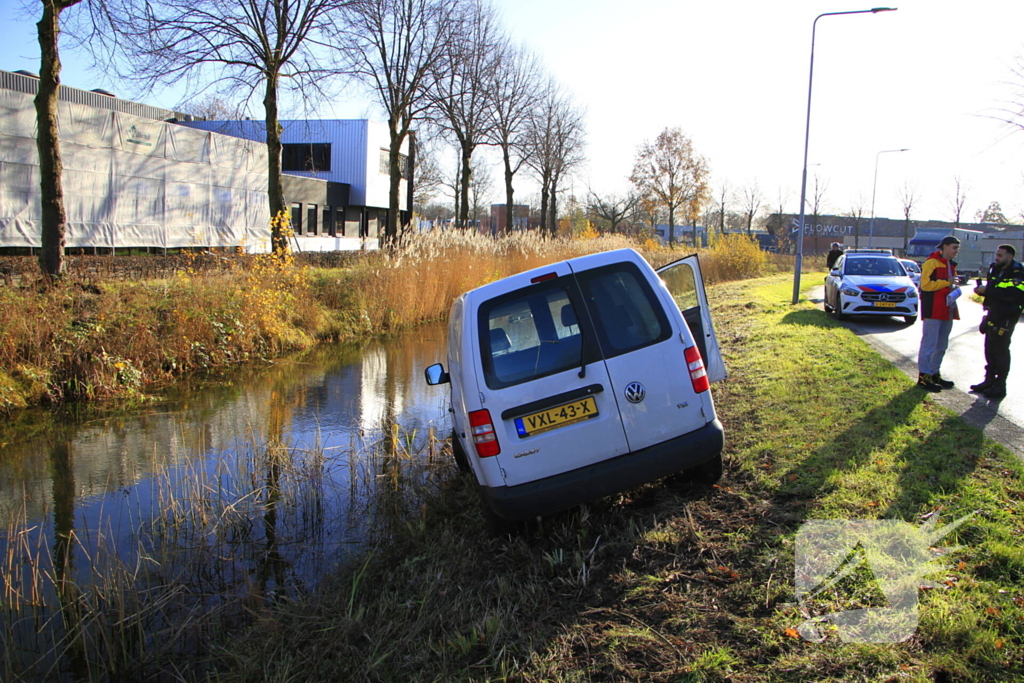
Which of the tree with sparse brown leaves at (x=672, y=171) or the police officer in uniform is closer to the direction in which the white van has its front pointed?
the tree with sparse brown leaves

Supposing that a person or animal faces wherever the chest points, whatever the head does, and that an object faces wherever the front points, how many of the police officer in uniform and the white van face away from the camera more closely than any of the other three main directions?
1

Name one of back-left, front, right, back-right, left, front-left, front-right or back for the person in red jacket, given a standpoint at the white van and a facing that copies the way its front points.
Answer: front-right

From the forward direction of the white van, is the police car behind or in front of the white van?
in front

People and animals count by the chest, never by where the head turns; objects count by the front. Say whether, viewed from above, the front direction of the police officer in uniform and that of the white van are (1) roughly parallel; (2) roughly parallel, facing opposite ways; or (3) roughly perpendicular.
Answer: roughly perpendicular

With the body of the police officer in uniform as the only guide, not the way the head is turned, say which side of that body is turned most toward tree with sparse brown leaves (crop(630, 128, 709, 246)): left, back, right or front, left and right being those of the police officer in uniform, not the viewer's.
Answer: right

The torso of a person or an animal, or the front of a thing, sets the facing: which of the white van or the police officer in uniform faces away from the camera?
the white van

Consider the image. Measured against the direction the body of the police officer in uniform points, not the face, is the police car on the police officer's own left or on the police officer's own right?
on the police officer's own right

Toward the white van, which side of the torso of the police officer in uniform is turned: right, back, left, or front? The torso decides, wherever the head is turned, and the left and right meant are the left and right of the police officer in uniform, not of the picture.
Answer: front

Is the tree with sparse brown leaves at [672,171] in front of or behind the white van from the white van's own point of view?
in front

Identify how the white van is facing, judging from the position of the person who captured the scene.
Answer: facing away from the viewer

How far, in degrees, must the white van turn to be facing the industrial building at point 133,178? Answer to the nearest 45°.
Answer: approximately 45° to its left
